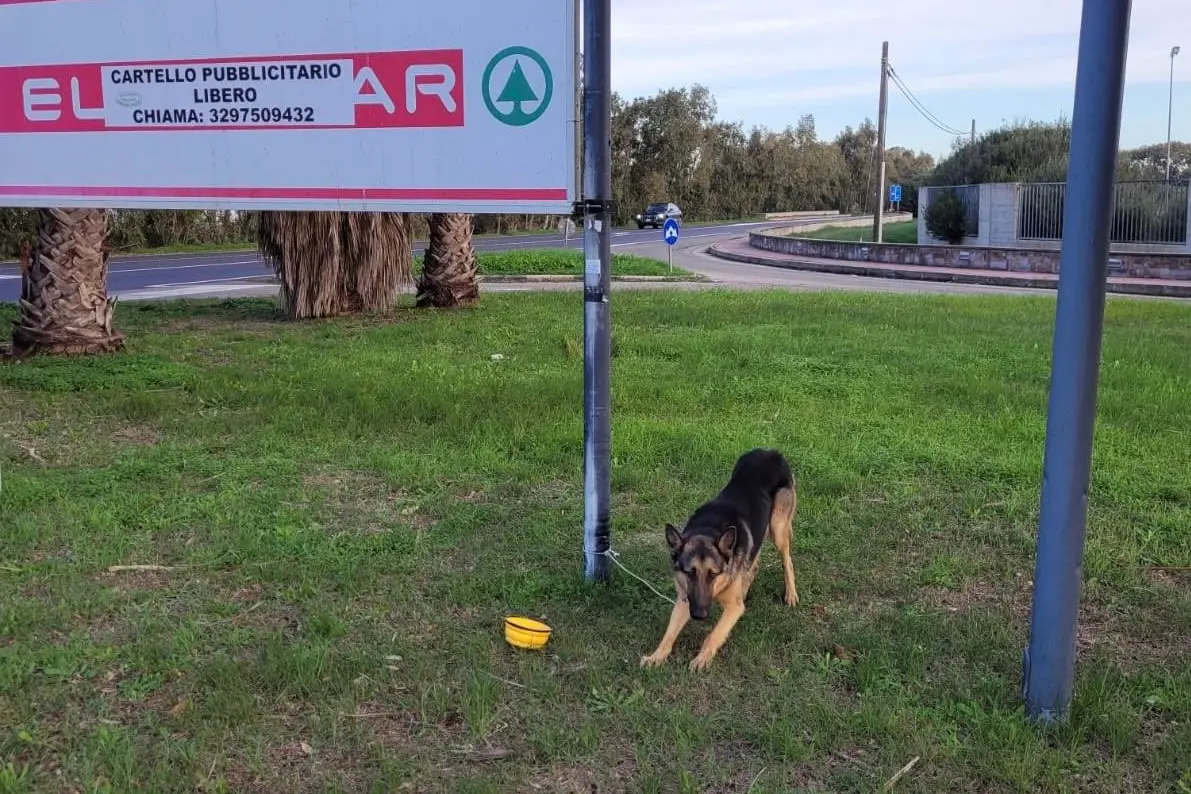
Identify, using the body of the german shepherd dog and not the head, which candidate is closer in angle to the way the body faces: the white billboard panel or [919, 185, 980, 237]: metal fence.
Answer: the white billboard panel

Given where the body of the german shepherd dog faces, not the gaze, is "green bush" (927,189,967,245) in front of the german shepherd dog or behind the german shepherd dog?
behind

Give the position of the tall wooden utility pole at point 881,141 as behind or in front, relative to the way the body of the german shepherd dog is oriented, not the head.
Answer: behind

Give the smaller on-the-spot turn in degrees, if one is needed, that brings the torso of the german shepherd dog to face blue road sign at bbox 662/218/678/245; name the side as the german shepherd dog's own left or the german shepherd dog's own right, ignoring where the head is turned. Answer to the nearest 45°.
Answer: approximately 135° to the german shepherd dog's own right

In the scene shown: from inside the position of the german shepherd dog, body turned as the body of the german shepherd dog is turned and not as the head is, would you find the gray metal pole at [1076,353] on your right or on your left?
on your left

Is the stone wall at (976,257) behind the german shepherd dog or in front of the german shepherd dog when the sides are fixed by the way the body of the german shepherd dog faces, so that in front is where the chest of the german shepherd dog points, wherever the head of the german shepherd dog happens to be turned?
behind

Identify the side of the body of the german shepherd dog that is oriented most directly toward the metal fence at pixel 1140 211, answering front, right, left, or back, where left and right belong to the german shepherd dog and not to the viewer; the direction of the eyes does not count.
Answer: back

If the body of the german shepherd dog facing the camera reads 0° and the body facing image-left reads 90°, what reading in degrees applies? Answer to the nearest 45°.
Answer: approximately 45°
